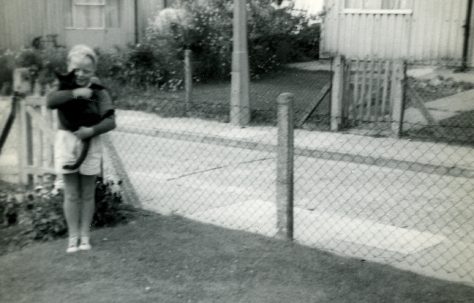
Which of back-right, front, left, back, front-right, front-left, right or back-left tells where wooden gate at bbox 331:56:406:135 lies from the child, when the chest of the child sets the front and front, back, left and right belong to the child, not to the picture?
back-left

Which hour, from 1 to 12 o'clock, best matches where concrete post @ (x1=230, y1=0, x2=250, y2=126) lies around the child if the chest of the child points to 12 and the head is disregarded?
The concrete post is roughly at 7 o'clock from the child.

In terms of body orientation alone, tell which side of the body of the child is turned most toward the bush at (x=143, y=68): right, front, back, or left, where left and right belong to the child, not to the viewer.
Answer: back

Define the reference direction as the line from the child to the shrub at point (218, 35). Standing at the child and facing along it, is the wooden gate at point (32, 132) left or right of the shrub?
left

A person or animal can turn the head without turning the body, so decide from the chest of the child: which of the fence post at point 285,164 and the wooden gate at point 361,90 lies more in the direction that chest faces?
the fence post

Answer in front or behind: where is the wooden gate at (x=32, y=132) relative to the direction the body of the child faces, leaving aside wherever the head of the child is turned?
behind

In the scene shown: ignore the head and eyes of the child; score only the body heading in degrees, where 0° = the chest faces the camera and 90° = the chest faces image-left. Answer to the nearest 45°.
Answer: approximately 0°

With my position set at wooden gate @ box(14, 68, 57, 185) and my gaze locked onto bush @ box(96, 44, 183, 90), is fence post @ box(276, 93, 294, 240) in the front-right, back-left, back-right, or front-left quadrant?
back-right

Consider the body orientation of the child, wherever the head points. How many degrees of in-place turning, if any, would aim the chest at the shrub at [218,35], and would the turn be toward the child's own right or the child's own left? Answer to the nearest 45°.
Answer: approximately 180°

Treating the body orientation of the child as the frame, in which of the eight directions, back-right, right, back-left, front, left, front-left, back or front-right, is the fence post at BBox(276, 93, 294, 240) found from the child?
left
